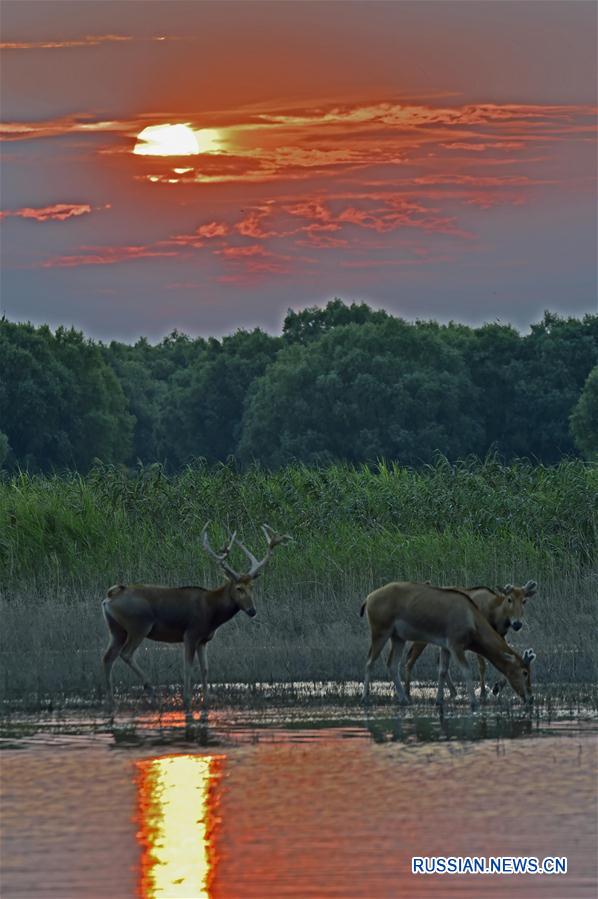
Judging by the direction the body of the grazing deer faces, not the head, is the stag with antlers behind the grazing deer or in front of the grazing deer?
behind

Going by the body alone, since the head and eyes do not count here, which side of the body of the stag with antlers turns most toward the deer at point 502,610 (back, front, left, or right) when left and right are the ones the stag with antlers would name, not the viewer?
front

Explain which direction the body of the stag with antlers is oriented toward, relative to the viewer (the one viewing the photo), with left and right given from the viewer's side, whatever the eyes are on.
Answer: facing to the right of the viewer

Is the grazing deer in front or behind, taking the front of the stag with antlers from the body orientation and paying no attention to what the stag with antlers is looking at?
in front

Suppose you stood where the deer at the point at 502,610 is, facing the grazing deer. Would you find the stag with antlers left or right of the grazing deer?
right

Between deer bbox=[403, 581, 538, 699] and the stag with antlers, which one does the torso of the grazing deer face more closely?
the deer

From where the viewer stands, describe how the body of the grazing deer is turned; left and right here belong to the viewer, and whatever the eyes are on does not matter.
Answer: facing to the right of the viewer

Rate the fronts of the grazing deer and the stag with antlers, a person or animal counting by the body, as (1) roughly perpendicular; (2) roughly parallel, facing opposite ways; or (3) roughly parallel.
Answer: roughly parallel

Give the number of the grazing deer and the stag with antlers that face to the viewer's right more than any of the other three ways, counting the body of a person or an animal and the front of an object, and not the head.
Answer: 2
